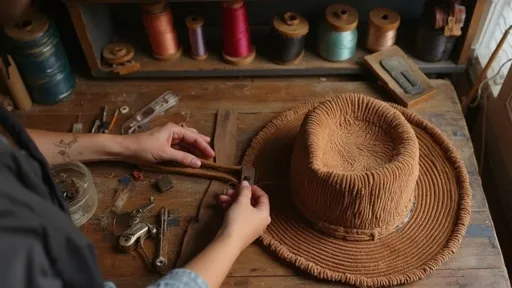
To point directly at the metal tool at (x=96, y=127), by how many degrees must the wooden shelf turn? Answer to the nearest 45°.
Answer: approximately 45° to its right

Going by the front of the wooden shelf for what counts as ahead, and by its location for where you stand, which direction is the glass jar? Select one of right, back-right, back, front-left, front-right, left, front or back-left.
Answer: front-right

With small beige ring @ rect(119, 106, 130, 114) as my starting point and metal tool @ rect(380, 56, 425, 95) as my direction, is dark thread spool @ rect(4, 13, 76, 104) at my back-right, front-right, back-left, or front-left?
back-left

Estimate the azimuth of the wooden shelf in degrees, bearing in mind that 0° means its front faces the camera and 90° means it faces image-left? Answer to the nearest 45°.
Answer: approximately 0°

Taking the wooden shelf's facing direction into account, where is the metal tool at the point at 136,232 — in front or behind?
in front

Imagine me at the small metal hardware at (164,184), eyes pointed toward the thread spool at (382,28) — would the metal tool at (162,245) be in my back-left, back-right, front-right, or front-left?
back-right
